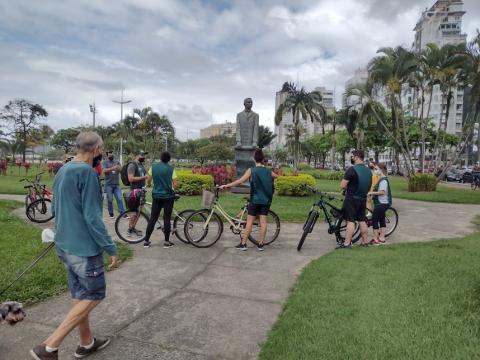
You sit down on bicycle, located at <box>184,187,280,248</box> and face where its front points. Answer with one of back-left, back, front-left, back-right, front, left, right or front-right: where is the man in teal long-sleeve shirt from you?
left

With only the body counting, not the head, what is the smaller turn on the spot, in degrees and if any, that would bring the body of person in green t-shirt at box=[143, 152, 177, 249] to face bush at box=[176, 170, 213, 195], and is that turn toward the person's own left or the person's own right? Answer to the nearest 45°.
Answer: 0° — they already face it

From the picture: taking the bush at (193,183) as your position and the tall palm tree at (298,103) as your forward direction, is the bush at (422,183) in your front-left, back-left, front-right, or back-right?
front-right

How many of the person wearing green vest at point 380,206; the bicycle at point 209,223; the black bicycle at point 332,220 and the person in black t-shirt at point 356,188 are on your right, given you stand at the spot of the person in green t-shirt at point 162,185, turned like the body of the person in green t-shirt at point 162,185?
4

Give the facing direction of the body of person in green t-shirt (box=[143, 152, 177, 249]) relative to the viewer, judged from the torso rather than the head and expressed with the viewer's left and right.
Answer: facing away from the viewer

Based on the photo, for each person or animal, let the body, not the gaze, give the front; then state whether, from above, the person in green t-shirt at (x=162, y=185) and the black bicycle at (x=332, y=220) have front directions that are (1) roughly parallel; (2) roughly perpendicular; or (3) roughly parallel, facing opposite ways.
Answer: roughly perpendicular

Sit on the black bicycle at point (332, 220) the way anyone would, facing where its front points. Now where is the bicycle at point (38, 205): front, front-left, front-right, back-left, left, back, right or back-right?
front-right

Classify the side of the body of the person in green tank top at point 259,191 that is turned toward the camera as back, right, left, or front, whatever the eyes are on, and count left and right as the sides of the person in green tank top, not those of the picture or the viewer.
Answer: back

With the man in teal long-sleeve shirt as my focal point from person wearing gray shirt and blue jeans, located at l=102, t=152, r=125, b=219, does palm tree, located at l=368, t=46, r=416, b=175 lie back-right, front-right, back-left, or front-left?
back-left

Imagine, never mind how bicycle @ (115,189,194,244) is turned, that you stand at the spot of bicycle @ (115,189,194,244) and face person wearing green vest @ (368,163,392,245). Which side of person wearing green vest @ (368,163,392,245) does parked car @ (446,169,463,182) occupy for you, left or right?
left

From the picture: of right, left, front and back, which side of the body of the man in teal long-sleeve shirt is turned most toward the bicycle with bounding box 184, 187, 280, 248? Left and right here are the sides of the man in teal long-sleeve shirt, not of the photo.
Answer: front

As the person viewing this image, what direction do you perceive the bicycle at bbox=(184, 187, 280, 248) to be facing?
facing to the left of the viewer

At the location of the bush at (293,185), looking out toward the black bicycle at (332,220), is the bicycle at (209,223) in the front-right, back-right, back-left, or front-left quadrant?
front-right

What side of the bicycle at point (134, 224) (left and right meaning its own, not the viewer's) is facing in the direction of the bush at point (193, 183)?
right

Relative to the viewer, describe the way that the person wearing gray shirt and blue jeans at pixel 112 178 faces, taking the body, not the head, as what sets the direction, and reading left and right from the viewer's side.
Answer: facing the viewer

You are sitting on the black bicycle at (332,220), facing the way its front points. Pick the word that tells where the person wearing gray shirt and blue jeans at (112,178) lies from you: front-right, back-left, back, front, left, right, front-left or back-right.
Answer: front-right

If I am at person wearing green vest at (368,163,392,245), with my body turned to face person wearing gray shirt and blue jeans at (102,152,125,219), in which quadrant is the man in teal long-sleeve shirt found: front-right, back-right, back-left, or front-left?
front-left
